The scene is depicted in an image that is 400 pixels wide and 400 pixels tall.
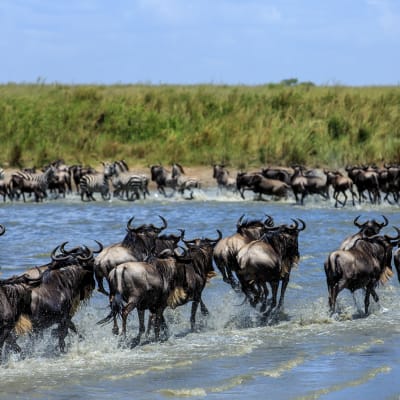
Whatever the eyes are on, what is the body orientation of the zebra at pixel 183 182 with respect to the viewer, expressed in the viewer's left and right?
facing to the left of the viewer

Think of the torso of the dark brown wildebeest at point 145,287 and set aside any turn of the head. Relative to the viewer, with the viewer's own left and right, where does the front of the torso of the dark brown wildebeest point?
facing away from the viewer and to the right of the viewer

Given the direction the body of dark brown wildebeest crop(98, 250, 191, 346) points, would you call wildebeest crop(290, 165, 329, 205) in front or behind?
in front

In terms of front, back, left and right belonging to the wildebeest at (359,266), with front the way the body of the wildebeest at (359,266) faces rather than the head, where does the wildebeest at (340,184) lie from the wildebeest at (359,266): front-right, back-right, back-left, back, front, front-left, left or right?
front-left

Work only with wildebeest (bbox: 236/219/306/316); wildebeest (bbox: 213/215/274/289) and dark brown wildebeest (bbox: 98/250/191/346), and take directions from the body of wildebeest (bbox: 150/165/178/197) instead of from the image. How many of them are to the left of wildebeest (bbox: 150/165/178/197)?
3

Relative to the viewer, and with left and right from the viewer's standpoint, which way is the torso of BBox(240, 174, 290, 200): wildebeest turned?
facing to the left of the viewer

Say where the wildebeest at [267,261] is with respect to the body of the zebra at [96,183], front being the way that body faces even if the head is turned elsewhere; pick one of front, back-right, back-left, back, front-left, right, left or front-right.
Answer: right
